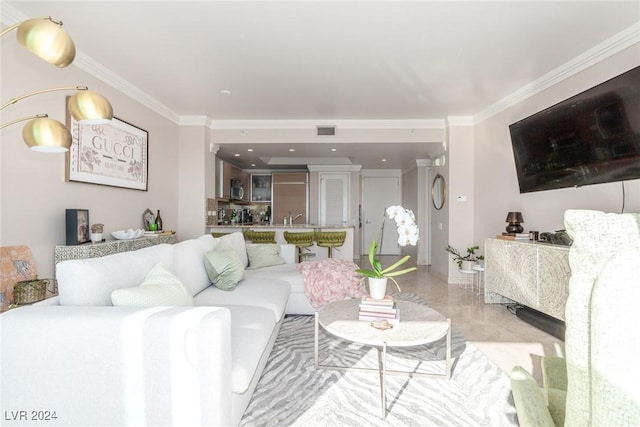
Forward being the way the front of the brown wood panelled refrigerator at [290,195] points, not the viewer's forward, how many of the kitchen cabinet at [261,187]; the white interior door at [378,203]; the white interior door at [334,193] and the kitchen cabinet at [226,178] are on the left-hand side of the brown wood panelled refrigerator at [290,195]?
2

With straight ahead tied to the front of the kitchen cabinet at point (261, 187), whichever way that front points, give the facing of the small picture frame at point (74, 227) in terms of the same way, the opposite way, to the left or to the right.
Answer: to the left

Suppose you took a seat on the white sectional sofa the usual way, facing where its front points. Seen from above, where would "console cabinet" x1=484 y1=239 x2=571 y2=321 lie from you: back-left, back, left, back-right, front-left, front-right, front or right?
front

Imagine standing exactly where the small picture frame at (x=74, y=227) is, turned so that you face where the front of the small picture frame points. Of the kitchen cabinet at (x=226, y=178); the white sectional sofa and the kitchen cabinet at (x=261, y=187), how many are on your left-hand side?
2

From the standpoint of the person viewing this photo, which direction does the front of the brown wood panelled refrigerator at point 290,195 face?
facing the viewer

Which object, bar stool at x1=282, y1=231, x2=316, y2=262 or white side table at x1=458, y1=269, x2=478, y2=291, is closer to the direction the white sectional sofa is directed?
the white side table

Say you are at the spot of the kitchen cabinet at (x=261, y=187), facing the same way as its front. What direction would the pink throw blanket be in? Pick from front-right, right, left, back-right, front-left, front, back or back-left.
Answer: front

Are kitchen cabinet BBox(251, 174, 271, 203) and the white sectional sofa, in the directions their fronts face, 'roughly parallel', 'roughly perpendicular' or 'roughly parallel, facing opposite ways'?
roughly perpendicular

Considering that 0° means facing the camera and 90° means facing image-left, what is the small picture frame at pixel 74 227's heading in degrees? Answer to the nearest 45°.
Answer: approximately 315°

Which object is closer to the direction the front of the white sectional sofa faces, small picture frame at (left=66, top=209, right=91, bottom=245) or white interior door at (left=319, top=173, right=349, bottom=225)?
the white interior door

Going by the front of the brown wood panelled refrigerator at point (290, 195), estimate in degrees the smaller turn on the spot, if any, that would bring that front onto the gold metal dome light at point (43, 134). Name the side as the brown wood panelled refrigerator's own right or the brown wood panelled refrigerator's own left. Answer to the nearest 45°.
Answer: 0° — it already faces it

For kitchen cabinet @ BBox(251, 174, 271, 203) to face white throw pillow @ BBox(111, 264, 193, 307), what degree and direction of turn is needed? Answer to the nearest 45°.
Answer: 0° — it already faces it

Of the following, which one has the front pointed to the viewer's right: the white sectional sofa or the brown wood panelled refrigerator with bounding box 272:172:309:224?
the white sectional sofa

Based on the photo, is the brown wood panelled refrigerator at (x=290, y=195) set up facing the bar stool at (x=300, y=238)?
yes

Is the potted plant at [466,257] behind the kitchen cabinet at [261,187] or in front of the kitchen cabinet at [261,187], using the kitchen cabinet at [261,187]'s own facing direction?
in front

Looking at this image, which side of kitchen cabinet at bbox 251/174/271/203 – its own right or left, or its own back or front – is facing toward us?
front

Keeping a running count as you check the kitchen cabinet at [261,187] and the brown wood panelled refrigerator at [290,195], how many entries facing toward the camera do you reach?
2

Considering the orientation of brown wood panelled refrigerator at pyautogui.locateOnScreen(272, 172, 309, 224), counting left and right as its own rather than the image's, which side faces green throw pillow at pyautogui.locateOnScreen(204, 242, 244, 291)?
front

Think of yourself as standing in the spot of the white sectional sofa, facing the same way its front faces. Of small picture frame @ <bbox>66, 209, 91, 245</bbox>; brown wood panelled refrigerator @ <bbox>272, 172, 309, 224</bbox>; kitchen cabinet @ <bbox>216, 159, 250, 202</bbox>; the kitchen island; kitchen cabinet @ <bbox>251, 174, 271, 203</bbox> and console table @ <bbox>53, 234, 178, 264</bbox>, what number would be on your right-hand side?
0

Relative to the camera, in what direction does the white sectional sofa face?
facing to the right of the viewer
